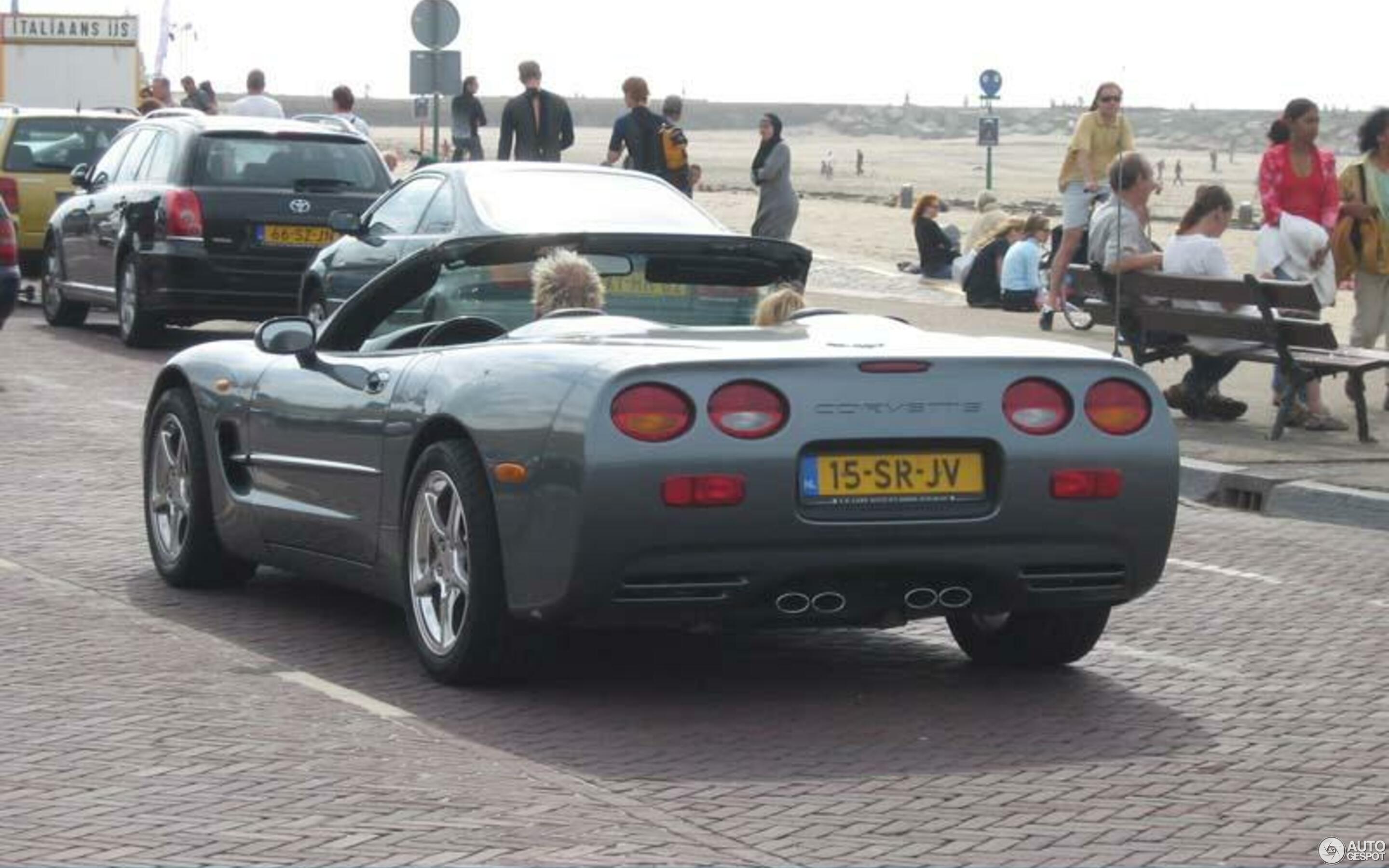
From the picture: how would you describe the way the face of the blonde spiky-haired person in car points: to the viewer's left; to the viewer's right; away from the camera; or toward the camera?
away from the camera

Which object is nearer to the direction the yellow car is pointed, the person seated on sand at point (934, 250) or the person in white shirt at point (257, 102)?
the person in white shirt

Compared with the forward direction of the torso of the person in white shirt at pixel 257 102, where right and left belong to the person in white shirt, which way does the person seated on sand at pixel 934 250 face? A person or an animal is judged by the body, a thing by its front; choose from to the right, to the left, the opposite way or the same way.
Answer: to the right

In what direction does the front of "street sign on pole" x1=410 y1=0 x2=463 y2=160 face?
away from the camera

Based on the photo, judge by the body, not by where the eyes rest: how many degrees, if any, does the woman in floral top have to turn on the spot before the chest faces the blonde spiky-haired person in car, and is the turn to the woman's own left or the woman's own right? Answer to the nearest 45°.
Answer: approximately 45° to the woman's own right

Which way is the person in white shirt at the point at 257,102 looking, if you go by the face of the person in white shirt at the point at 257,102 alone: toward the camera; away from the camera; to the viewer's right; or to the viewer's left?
away from the camera

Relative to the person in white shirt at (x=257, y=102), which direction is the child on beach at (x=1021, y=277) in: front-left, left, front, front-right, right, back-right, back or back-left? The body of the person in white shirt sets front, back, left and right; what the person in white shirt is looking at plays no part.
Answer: back-right

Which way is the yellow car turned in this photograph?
away from the camera

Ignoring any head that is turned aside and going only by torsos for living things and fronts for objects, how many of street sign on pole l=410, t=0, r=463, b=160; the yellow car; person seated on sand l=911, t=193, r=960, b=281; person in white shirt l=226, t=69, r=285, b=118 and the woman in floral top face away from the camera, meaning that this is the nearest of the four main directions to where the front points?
3

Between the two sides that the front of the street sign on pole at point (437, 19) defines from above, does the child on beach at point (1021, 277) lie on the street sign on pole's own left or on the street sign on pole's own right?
on the street sign on pole's own right

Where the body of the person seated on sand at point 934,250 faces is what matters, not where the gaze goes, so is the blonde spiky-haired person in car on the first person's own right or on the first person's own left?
on the first person's own right

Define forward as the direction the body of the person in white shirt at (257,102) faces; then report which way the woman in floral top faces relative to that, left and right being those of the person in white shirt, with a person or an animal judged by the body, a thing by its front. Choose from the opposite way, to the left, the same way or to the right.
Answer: the opposite way

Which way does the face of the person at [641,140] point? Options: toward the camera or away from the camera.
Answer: away from the camera

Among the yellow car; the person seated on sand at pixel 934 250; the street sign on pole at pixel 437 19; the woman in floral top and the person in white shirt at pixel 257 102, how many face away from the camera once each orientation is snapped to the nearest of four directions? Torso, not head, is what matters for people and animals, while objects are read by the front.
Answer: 3

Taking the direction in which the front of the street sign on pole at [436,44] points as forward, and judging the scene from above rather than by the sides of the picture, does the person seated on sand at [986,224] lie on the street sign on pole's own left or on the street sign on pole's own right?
on the street sign on pole's own right
